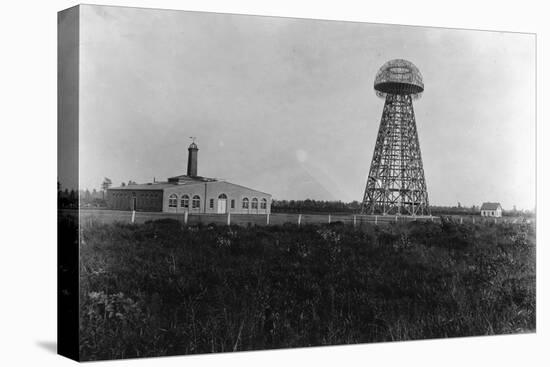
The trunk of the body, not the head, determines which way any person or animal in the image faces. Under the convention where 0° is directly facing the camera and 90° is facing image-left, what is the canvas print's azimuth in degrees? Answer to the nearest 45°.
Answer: approximately 315°
